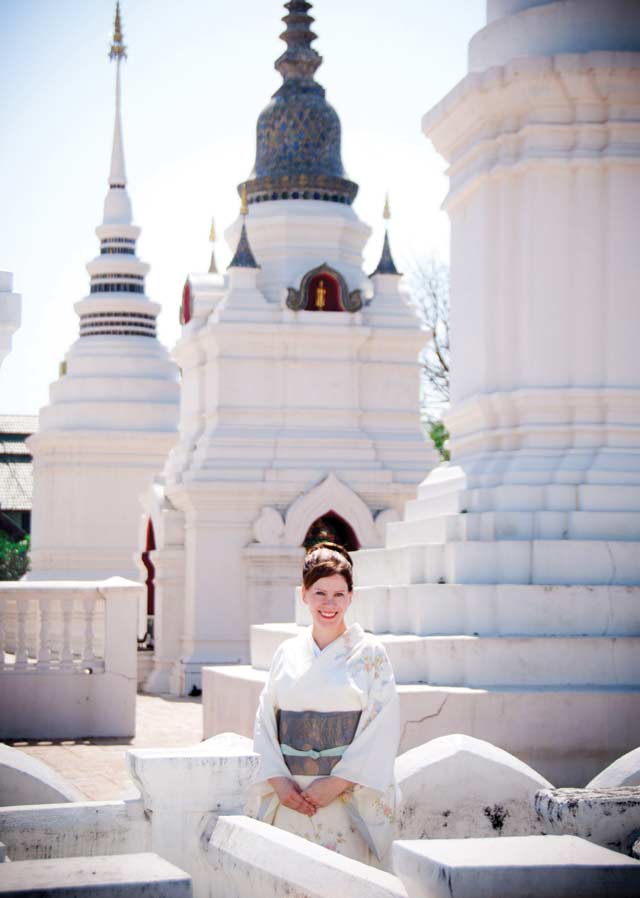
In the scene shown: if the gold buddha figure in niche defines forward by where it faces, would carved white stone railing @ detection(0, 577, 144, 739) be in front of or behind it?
in front

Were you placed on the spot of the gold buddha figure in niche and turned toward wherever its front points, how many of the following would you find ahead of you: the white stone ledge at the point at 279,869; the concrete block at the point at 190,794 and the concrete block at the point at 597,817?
3

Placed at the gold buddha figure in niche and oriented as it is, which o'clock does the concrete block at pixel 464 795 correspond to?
The concrete block is roughly at 12 o'clock from the gold buddha figure in niche.

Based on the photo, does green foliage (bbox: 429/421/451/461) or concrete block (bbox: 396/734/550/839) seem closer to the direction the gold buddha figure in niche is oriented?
the concrete block

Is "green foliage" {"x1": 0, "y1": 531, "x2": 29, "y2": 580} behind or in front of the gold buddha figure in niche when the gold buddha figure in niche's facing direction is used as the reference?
behind

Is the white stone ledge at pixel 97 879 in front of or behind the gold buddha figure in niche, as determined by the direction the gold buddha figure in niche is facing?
in front

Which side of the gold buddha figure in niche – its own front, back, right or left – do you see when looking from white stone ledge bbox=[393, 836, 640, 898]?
front

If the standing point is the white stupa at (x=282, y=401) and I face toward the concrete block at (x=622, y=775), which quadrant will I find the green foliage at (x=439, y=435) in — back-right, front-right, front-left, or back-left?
back-left

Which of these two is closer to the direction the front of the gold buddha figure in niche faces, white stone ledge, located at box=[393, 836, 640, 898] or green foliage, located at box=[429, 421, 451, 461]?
the white stone ledge

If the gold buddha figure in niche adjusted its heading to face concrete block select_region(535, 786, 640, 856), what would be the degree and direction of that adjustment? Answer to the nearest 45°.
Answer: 0° — it already faces it

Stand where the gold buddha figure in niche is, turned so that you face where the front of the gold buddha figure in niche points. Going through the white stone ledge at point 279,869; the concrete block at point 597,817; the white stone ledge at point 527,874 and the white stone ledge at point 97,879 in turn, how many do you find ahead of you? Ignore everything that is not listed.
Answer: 4

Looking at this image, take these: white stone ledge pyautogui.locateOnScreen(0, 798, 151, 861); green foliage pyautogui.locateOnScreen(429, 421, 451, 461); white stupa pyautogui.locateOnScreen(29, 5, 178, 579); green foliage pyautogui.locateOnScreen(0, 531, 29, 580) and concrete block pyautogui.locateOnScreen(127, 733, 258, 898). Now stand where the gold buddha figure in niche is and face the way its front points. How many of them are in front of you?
2

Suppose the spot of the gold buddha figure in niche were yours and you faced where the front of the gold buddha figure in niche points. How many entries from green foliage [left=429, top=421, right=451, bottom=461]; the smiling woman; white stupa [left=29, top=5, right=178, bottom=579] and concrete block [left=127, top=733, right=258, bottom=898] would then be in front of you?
2

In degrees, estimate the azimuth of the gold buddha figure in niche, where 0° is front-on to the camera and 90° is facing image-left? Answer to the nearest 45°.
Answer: approximately 0°

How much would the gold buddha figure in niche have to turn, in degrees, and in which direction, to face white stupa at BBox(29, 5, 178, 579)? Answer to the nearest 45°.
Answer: approximately 135° to its right
